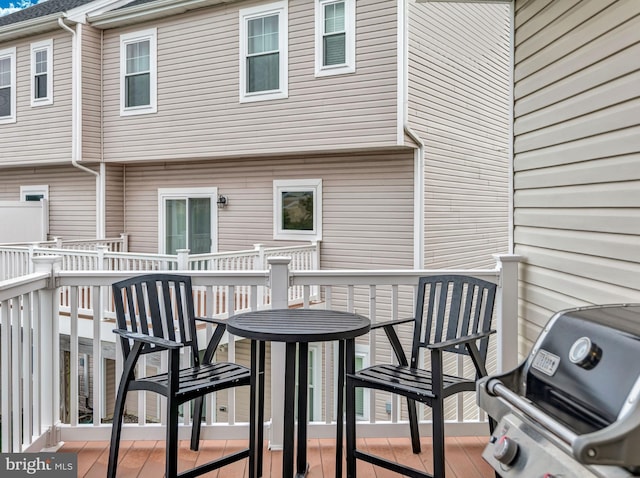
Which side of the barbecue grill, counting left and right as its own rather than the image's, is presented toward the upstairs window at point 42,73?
right

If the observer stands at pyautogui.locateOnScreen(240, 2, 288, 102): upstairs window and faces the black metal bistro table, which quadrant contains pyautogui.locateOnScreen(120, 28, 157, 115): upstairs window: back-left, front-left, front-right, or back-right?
back-right

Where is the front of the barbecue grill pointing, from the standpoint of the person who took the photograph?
facing the viewer and to the left of the viewer

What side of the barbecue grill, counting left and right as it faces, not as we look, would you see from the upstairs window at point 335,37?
right

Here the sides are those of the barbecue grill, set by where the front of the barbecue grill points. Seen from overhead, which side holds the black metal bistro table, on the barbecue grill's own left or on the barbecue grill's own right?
on the barbecue grill's own right

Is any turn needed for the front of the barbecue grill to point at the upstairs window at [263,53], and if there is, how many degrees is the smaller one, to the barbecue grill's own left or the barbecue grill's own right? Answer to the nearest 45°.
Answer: approximately 90° to the barbecue grill's own right

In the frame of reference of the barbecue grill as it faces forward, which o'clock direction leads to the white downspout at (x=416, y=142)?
The white downspout is roughly at 4 o'clock from the barbecue grill.

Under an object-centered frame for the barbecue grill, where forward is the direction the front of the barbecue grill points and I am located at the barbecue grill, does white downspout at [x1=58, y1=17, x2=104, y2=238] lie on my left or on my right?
on my right
